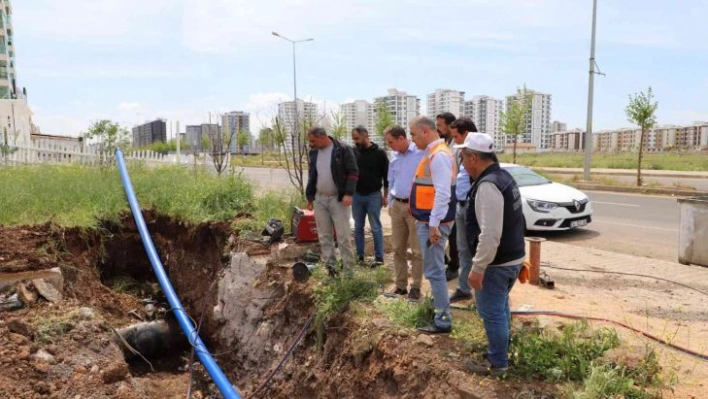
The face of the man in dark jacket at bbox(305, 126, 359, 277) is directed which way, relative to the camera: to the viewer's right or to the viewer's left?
to the viewer's left

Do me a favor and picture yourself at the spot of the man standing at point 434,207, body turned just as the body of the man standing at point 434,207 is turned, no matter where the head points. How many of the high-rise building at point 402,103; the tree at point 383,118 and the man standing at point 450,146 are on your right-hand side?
3

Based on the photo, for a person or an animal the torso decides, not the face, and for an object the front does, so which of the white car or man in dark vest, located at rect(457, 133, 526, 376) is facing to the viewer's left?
the man in dark vest

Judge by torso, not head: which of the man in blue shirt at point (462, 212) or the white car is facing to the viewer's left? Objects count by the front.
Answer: the man in blue shirt

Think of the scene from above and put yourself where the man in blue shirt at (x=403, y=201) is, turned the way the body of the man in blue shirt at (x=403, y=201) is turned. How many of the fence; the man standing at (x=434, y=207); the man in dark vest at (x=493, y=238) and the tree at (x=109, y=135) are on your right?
2

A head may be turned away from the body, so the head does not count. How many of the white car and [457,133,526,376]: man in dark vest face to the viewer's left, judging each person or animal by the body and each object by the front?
1

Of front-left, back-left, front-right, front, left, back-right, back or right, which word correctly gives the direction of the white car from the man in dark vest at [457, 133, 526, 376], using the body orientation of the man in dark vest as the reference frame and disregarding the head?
right

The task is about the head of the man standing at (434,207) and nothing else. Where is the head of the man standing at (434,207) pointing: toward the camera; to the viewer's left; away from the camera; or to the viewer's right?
to the viewer's left

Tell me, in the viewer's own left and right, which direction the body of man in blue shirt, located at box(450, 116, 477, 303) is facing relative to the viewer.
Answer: facing to the left of the viewer

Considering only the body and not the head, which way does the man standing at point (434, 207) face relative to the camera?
to the viewer's left

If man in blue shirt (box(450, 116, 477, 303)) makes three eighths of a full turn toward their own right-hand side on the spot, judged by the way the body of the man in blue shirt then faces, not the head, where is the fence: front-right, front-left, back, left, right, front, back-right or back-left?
left

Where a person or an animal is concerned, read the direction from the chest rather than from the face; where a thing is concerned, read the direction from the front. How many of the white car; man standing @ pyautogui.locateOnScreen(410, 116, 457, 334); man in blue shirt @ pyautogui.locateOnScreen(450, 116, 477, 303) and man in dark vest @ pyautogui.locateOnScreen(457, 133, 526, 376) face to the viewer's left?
3

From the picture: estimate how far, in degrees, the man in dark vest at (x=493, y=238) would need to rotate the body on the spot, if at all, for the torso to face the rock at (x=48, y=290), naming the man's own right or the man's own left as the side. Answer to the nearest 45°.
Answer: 0° — they already face it

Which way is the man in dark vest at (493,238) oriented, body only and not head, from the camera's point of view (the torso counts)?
to the viewer's left

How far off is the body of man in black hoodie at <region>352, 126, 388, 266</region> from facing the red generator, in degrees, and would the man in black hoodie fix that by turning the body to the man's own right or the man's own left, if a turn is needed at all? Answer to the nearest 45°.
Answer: approximately 90° to the man's own right
